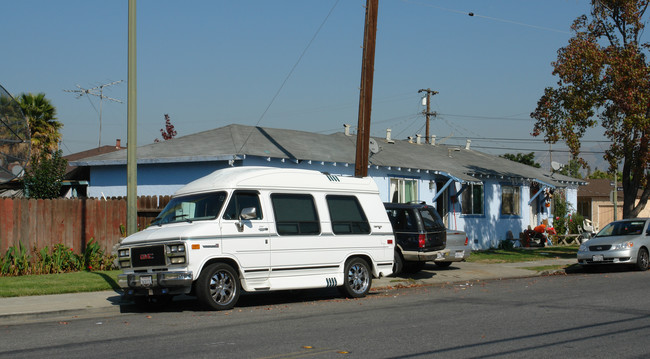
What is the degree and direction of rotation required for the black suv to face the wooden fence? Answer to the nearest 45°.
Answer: approximately 45° to its left

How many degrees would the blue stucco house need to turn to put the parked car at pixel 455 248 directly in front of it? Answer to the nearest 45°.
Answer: approximately 45° to its right

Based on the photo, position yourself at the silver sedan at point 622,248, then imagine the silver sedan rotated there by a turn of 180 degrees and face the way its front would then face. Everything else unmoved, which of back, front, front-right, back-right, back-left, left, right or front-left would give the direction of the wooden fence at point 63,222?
back

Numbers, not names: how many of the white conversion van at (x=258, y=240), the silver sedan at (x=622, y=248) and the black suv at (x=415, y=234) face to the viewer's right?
0

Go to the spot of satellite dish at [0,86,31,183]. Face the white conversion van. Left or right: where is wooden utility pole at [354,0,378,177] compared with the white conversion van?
left

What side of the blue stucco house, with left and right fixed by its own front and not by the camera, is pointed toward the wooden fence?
right

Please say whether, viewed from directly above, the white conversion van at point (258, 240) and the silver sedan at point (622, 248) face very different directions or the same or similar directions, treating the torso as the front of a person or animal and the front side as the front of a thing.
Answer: same or similar directions

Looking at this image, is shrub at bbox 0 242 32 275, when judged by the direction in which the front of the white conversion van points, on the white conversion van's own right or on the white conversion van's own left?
on the white conversion van's own right

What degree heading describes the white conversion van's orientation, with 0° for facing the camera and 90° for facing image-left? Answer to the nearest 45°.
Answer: approximately 45°

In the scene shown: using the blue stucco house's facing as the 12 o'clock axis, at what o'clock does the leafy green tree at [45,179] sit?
The leafy green tree is roughly at 4 o'clock from the blue stucco house.

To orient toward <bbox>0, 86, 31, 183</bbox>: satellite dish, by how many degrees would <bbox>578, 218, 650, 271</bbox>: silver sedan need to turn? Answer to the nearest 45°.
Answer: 0° — it already faces it

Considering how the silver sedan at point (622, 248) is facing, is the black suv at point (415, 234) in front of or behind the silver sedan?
in front

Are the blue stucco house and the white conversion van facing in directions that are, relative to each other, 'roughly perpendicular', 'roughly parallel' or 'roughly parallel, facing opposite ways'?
roughly perpendicular

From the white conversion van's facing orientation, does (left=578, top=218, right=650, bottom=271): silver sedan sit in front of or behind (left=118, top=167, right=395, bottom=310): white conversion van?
behind

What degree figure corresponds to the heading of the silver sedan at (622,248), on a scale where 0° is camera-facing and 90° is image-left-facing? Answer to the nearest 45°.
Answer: approximately 45°

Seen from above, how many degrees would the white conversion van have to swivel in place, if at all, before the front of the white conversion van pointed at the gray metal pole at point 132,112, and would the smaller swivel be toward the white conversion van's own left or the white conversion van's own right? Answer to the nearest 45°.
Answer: approximately 90° to the white conversion van's own right

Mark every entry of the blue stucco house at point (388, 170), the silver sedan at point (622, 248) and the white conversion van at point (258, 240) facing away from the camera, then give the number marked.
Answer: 0

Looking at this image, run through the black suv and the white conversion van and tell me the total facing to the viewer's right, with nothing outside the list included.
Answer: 0

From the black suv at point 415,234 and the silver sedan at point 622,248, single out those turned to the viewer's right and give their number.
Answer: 0

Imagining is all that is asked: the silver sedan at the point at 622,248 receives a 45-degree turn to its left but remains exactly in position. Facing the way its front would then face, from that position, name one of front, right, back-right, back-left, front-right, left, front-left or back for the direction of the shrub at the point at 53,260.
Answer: front-right
